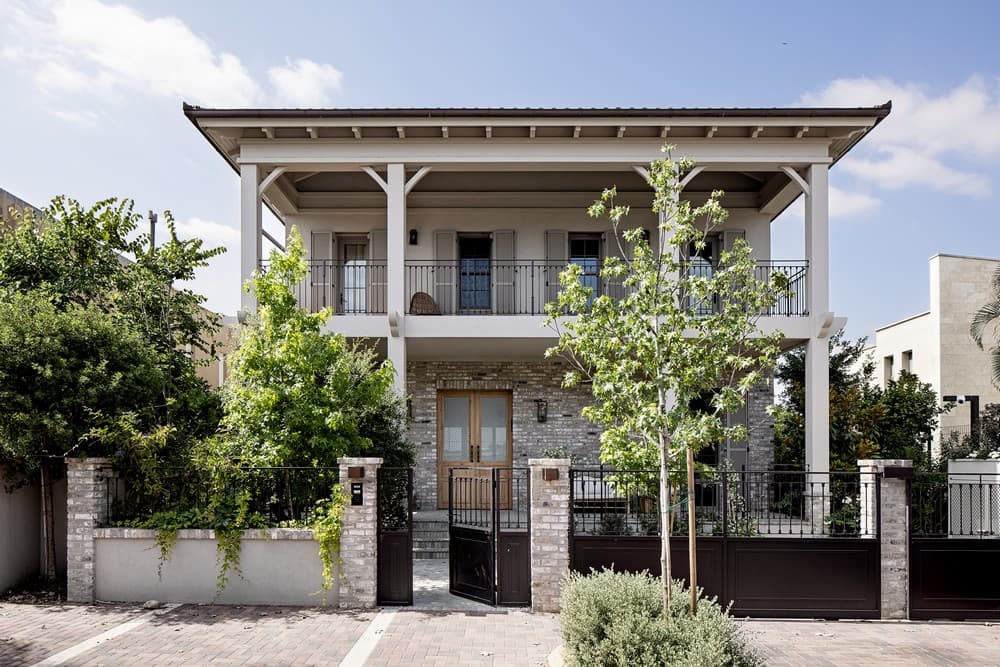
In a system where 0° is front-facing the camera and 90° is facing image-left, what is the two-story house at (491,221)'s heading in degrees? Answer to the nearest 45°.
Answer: approximately 0°

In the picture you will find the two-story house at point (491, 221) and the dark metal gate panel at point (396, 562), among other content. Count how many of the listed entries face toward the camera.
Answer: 2

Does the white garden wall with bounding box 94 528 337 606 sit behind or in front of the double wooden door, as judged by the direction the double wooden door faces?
in front

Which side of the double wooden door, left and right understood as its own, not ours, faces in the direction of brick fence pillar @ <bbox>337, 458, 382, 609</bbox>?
front

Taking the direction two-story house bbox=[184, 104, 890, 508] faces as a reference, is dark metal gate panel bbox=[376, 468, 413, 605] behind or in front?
in front

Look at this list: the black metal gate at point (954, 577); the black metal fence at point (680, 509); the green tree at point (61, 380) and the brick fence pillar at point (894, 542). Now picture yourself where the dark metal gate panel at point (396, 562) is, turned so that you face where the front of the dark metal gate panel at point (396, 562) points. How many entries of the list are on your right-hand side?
1

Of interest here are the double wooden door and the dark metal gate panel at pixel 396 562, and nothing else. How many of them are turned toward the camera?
2
